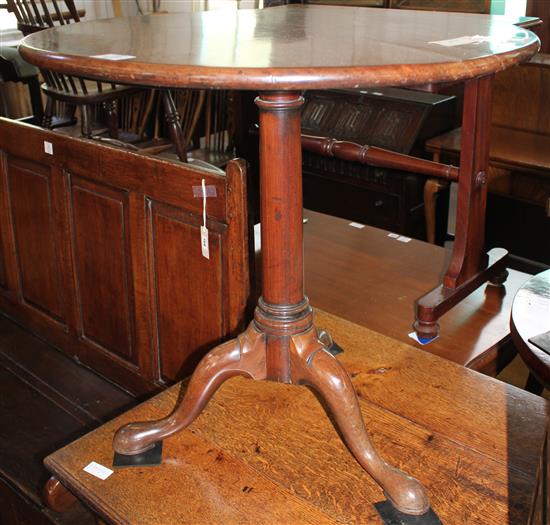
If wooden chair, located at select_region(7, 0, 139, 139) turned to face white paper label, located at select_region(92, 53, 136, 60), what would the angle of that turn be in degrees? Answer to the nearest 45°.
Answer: approximately 45° to its right

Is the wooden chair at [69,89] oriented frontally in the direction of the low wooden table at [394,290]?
yes

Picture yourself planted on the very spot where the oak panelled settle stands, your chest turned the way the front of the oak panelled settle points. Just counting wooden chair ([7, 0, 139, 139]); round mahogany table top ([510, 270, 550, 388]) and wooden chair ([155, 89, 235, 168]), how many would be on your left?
1

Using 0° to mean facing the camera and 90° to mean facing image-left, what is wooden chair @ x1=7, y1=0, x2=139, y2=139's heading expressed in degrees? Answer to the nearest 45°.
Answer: approximately 315°

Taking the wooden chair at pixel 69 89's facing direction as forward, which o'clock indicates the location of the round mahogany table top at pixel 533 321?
The round mahogany table top is roughly at 1 o'clock from the wooden chair.

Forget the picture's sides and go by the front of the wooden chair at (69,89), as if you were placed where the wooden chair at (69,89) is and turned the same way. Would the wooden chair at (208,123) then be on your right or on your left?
on your left

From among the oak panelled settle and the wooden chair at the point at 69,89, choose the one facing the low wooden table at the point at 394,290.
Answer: the wooden chair

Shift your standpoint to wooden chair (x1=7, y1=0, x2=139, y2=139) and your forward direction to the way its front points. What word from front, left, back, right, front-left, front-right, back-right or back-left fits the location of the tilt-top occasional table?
front-right
